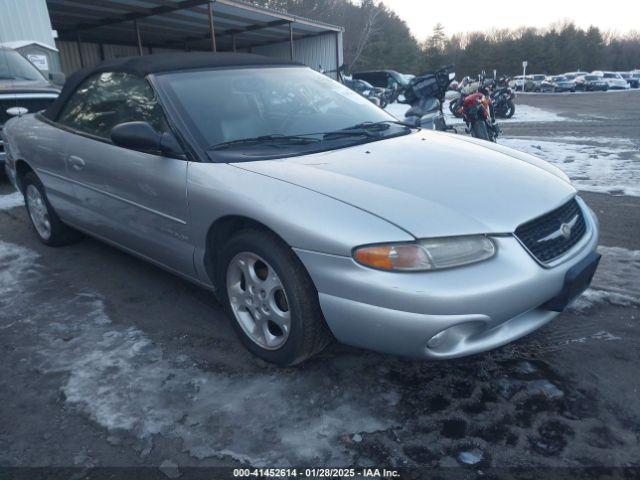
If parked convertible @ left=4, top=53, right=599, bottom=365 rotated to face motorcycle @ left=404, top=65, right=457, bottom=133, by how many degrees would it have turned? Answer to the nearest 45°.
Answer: approximately 135° to its left

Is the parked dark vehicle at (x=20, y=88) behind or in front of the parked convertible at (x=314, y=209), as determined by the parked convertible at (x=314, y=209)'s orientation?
behind

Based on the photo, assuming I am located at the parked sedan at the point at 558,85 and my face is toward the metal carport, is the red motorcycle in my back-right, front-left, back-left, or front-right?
front-left

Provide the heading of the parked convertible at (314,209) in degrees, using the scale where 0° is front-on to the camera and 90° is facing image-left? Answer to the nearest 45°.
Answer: approximately 315°

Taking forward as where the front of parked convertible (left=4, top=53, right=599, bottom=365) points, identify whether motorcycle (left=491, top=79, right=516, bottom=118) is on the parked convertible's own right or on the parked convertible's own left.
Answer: on the parked convertible's own left

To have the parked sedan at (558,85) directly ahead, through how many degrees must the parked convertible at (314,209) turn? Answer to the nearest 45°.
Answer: approximately 90° to its left
